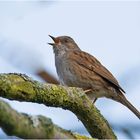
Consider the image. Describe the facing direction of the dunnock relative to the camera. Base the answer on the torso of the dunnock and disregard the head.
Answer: to the viewer's left
